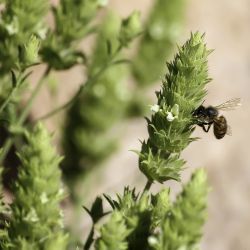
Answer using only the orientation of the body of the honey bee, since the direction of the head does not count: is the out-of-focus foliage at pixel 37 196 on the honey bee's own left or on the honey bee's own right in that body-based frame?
on the honey bee's own left

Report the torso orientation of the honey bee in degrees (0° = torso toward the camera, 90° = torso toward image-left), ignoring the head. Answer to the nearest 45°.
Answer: approximately 90°

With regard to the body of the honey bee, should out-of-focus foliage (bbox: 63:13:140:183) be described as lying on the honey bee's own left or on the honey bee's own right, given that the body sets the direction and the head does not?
on the honey bee's own right
